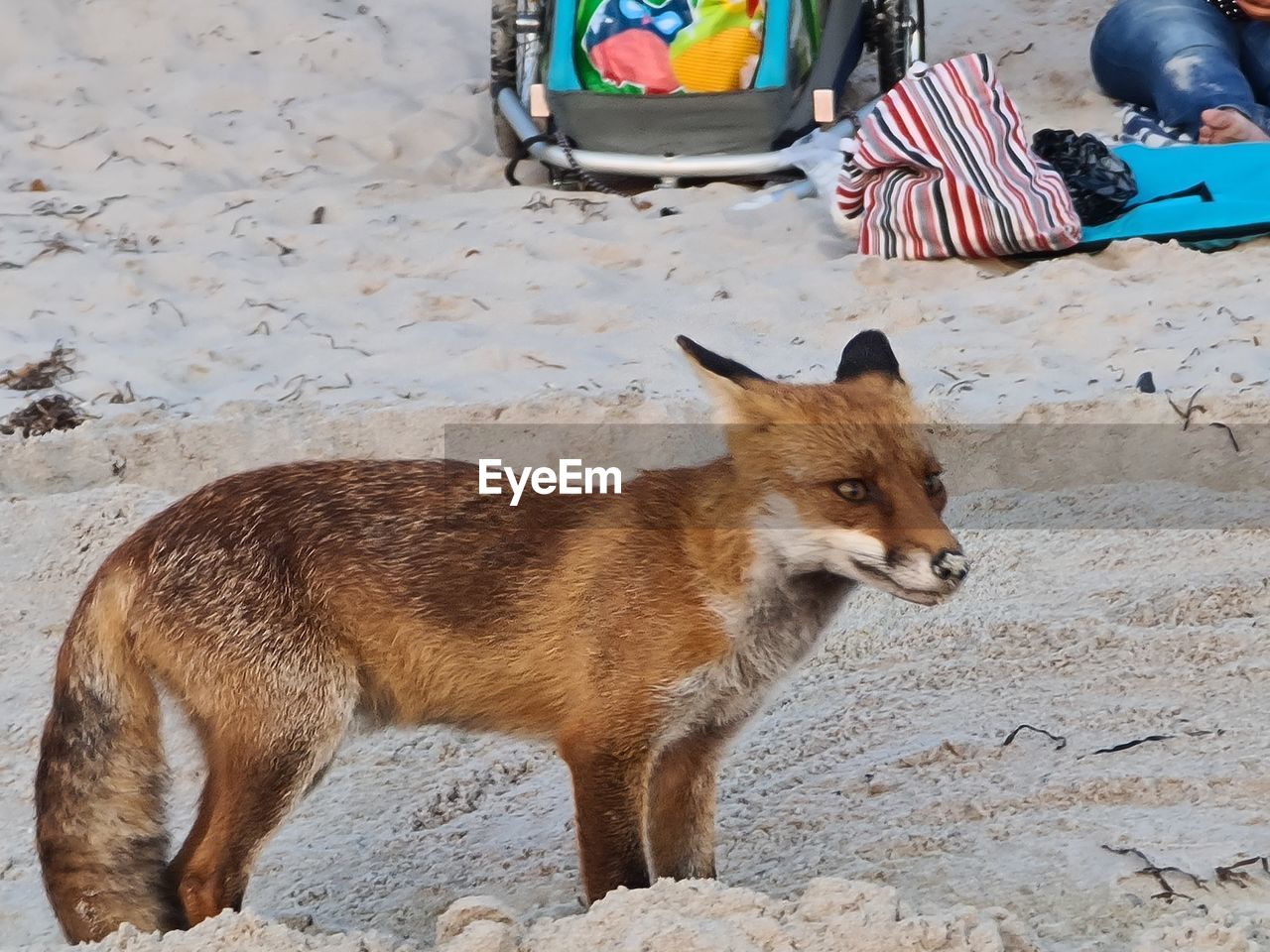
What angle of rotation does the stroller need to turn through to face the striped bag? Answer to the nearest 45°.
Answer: approximately 45° to its left

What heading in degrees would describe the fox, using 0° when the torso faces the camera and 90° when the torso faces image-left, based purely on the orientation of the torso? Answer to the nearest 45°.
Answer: approximately 270°

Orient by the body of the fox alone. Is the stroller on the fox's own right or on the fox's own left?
on the fox's own left

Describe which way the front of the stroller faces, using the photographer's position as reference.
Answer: facing the viewer

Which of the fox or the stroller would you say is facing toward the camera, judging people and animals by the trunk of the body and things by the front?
the stroller

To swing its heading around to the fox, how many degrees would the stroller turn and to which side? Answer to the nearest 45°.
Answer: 0° — it already faces it

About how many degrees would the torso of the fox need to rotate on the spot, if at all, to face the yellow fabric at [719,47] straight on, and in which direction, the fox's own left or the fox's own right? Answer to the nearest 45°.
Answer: approximately 90° to the fox's own left

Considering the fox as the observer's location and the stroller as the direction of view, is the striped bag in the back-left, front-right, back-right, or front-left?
front-right

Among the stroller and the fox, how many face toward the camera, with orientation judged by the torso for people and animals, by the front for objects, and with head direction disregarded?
1

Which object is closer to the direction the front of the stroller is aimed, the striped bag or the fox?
the fox

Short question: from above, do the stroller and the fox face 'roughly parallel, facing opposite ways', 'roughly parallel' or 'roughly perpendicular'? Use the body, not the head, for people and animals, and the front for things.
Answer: roughly perpendicular
